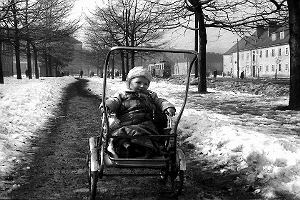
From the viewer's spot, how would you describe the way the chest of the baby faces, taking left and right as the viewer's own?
facing the viewer
